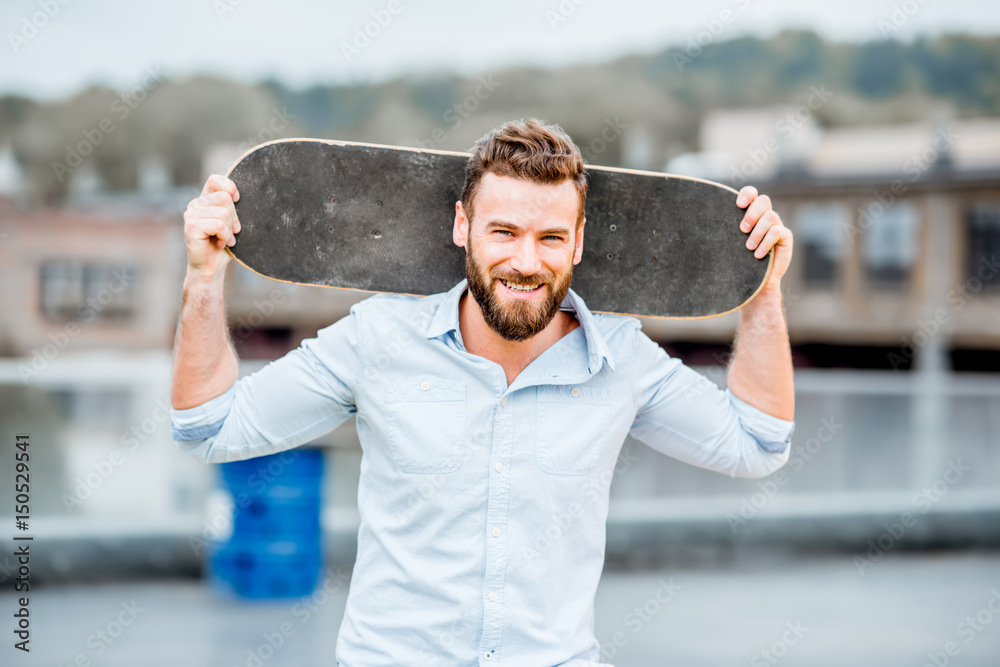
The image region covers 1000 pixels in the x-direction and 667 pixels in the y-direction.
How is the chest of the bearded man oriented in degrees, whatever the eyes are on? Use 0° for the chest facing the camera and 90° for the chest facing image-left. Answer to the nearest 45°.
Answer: approximately 0°

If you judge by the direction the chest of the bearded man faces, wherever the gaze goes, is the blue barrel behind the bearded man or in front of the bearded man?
behind
